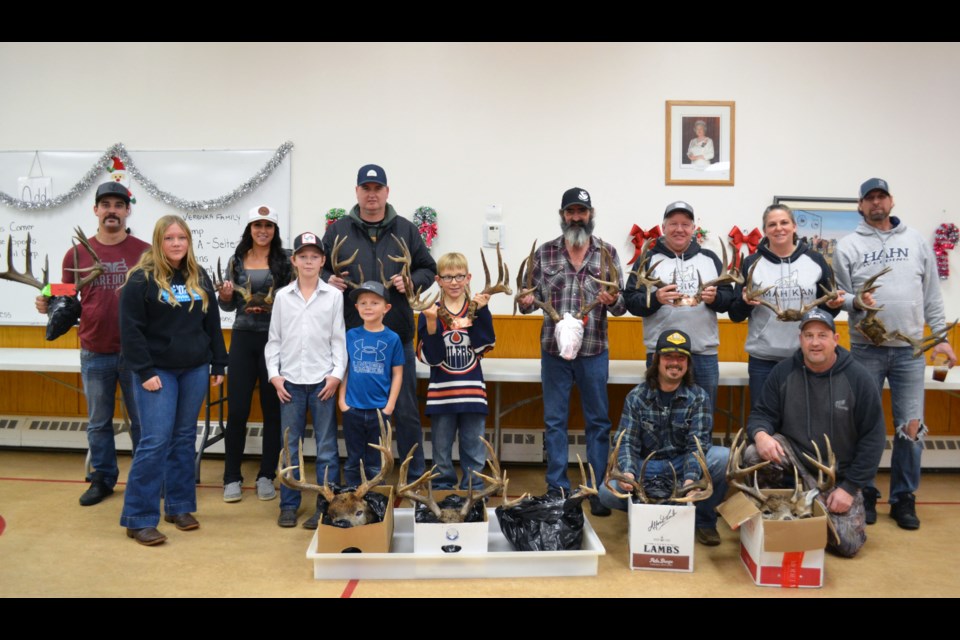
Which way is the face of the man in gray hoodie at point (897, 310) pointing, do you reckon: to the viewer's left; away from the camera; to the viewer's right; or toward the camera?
toward the camera

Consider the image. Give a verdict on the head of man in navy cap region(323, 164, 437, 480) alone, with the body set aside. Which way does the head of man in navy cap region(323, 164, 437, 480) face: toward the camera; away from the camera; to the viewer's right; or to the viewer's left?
toward the camera

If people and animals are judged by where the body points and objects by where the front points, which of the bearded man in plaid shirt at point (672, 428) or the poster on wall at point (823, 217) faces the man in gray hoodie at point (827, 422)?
the poster on wall

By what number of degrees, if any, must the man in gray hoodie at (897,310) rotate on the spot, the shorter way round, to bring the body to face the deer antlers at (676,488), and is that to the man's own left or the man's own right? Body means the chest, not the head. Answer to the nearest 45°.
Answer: approximately 45° to the man's own right

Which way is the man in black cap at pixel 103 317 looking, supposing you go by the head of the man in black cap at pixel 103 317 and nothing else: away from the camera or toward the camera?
toward the camera

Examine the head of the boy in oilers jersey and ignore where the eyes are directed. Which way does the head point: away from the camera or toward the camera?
toward the camera

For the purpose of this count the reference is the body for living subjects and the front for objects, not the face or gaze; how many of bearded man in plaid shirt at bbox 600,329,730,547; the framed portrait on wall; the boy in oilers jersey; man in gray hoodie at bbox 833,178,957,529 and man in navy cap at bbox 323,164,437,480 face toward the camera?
5

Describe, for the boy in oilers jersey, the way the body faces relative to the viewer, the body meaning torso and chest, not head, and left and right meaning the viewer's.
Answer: facing the viewer

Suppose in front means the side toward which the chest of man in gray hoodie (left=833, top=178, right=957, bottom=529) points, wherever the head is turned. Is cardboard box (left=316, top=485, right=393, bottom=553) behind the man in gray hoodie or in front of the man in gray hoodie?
in front

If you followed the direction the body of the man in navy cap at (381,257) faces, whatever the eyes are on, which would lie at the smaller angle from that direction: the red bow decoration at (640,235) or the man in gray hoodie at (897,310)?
the man in gray hoodie

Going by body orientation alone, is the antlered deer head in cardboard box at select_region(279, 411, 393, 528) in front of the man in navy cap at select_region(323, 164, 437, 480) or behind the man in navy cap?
in front

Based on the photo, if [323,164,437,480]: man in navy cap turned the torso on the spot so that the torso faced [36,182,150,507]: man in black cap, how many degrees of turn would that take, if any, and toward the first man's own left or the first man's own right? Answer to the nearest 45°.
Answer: approximately 90° to the first man's own right

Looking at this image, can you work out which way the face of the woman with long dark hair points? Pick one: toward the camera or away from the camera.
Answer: toward the camera

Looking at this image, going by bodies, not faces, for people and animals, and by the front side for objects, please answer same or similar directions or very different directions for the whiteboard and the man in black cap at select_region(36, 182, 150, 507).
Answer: same or similar directions

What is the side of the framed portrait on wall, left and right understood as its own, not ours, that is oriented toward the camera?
front

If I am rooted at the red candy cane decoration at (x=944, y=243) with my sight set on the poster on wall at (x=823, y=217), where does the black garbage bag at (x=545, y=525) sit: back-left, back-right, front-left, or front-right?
front-left

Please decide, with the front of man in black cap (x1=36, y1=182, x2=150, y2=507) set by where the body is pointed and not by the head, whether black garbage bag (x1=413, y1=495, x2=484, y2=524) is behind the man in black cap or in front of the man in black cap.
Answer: in front

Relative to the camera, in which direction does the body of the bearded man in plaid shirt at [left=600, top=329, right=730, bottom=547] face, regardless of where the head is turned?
toward the camera

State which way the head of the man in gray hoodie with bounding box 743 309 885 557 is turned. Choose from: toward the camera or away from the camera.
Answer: toward the camera

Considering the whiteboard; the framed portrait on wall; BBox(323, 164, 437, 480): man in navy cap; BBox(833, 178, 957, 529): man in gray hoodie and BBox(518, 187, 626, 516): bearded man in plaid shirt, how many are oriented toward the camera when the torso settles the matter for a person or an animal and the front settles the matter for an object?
5
